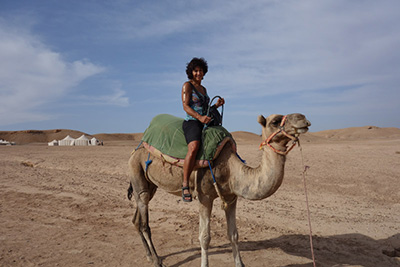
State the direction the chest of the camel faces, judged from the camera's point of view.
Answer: to the viewer's right

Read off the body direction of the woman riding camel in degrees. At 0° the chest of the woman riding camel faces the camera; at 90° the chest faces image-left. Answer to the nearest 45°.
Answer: approximately 315°
